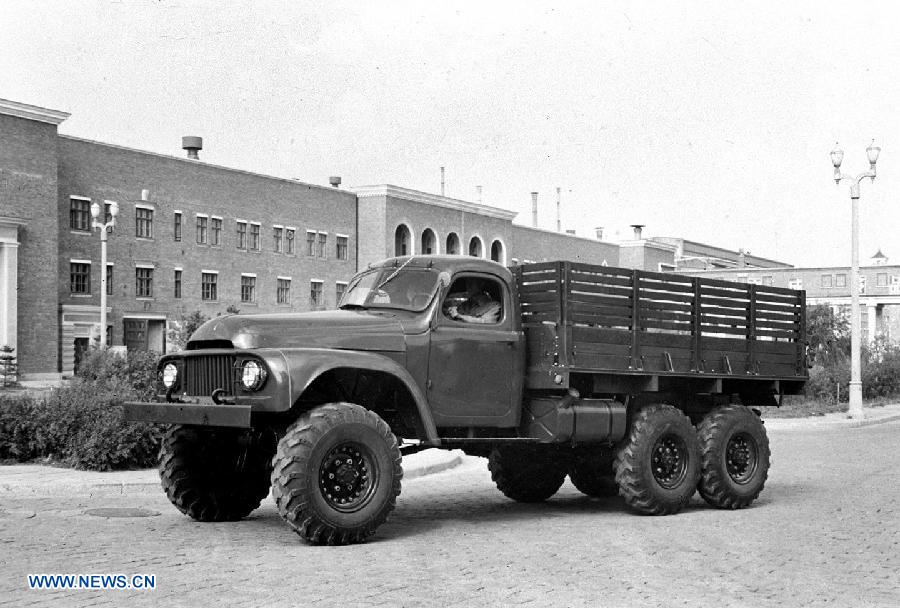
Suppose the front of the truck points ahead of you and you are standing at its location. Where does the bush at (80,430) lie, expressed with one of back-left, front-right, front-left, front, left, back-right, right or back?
right

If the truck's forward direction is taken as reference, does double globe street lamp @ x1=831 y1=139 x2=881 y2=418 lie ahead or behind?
behind
